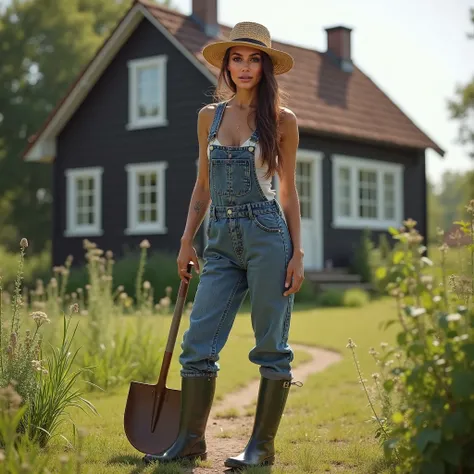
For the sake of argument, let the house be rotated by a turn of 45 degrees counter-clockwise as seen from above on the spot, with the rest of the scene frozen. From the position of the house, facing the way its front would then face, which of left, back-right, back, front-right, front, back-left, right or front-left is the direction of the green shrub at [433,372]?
right

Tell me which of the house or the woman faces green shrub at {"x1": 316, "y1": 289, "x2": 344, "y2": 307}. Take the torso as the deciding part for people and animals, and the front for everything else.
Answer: the house

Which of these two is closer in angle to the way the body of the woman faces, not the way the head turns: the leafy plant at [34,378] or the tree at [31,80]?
the leafy plant

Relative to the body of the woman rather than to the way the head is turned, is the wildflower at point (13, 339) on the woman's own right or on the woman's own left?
on the woman's own right

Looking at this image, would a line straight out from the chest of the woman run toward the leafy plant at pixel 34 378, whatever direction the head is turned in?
no

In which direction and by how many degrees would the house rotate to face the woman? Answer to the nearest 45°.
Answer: approximately 45° to its right

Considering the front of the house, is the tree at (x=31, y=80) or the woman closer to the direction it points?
the woman

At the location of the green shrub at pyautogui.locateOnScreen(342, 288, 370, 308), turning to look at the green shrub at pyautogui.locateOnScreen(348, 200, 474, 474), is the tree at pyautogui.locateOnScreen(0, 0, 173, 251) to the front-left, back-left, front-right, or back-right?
back-right

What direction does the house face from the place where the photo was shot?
facing the viewer and to the right of the viewer

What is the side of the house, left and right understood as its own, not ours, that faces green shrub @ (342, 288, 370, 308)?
front

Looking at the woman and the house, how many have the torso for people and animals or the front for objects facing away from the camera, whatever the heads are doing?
0

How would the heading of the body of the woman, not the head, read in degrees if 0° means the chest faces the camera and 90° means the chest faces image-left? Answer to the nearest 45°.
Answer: approximately 45°

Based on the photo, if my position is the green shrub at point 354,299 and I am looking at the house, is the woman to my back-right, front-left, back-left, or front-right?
back-left

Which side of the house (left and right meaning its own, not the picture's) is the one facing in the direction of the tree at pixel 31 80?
back

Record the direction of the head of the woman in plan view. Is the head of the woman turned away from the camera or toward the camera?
toward the camera

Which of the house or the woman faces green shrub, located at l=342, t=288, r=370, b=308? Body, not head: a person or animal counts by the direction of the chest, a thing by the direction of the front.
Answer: the house

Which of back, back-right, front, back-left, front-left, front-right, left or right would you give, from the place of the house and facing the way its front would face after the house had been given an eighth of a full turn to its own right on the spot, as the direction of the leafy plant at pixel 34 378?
front

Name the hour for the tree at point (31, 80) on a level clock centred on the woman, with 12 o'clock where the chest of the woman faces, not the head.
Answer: The tree is roughly at 4 o'clock from the woman.
